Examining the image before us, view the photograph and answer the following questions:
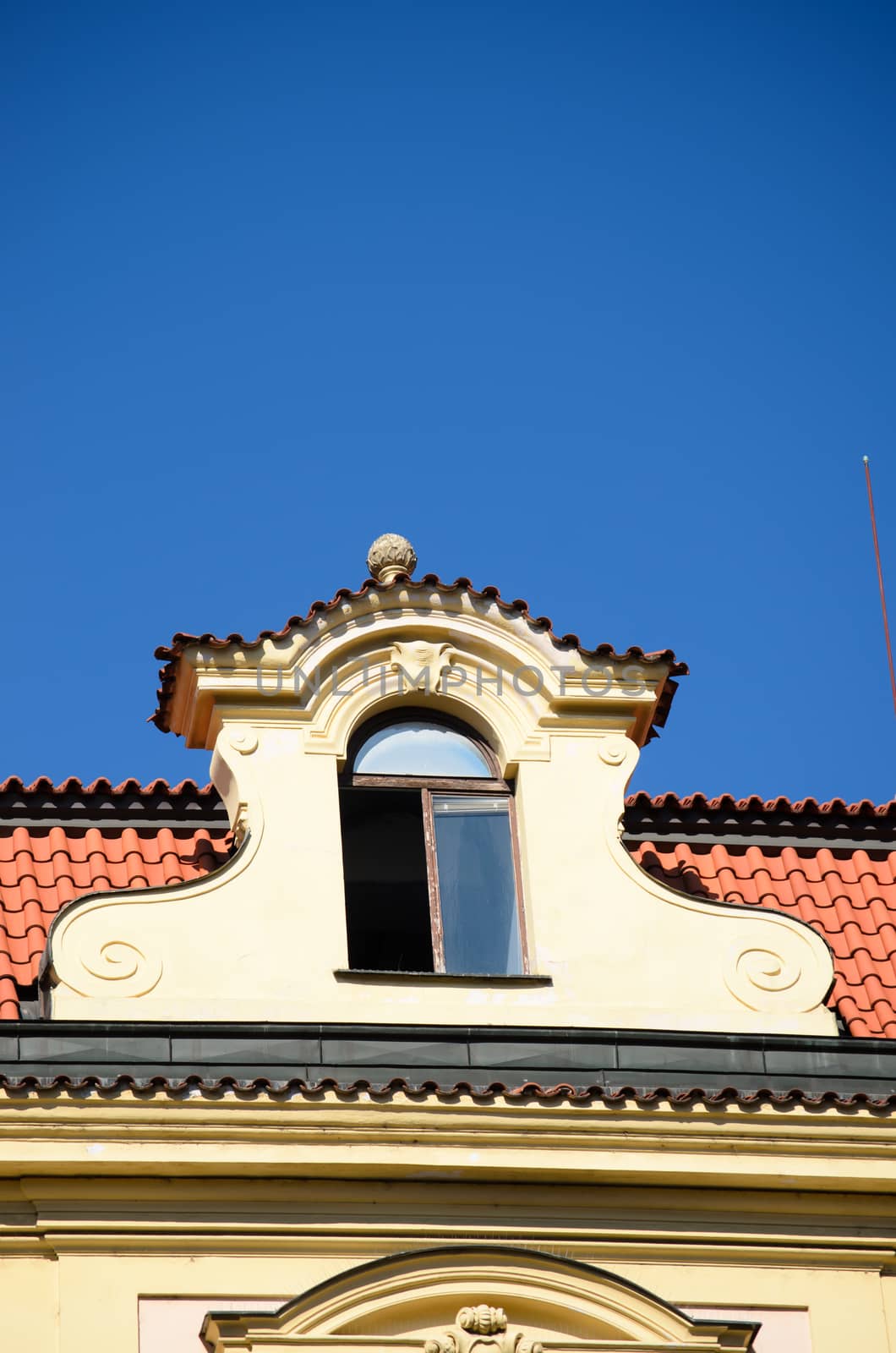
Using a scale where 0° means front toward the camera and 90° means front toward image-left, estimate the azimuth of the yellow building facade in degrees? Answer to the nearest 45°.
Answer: approximately 0°
